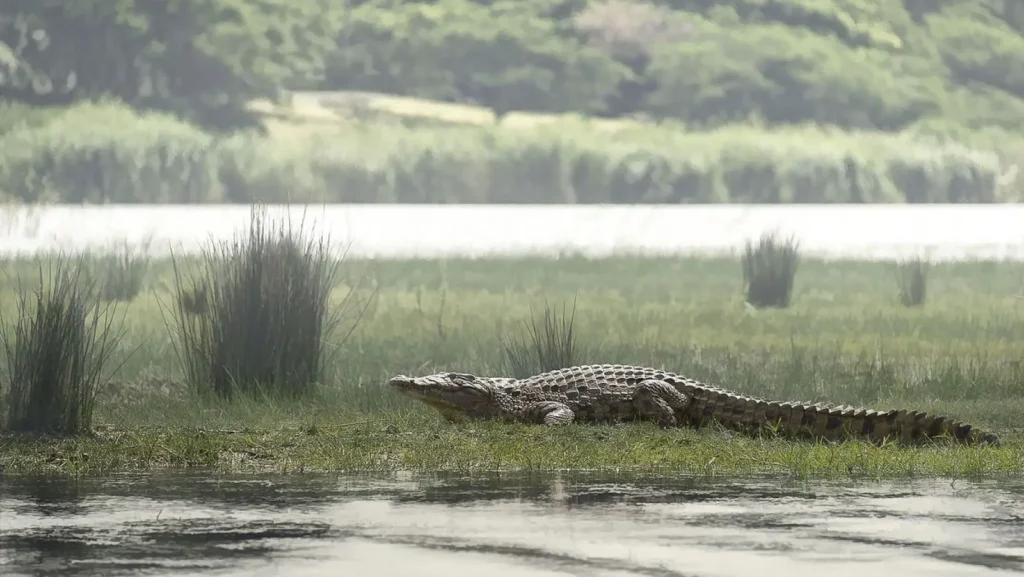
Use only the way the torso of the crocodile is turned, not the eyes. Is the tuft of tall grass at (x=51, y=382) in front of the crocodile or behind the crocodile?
in front

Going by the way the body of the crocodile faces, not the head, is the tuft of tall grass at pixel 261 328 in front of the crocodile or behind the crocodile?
in front

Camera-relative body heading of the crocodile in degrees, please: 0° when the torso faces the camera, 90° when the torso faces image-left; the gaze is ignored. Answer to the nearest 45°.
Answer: approximately 90°

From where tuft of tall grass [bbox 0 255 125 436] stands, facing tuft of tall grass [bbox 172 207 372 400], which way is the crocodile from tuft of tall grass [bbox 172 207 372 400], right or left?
right

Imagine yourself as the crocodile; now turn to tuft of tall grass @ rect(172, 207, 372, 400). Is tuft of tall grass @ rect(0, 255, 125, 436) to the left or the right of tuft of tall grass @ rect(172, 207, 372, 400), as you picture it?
left

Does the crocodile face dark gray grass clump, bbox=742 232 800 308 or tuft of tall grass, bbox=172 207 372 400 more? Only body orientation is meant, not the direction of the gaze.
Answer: the tuft of tall grass

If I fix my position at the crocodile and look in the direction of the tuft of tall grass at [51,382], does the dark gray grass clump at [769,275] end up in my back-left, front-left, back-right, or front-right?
back-right

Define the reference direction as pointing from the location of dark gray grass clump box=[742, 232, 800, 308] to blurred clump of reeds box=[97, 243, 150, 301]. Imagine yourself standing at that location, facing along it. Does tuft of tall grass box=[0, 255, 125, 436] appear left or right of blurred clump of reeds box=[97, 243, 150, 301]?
left

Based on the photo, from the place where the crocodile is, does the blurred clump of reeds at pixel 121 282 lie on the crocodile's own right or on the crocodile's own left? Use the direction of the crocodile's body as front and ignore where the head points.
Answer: on the crocodile's own right

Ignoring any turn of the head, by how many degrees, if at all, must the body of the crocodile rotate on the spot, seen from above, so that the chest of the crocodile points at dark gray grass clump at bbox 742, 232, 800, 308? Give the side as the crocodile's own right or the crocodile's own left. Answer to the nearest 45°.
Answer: approximately 90° to the crocodile's own right
